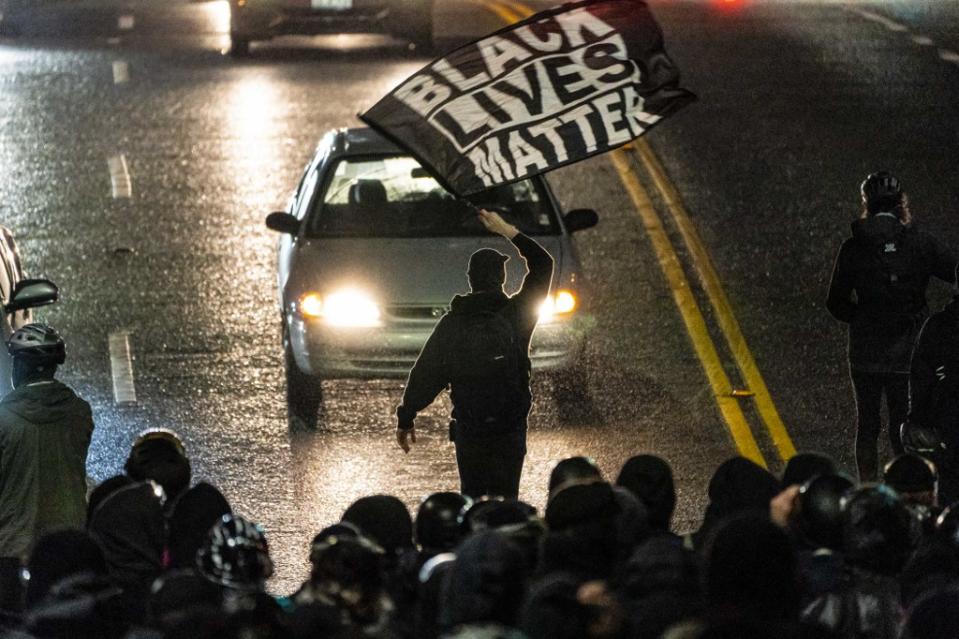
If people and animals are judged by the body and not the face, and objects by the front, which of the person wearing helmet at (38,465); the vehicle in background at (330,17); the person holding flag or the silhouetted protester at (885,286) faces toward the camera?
the vehicle in background

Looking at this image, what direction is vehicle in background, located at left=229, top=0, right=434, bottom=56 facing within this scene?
toward the camera

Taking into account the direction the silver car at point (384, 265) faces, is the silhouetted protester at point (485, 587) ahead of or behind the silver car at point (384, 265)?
ahead

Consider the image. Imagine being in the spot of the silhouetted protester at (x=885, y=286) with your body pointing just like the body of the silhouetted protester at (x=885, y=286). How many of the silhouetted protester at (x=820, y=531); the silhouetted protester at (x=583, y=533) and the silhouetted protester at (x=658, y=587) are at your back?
3

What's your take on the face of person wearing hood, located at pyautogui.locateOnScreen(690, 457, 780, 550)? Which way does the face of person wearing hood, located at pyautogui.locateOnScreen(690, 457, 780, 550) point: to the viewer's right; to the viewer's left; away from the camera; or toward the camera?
away from the camera

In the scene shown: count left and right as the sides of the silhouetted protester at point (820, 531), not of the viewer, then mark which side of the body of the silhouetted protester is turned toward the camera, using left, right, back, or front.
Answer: back

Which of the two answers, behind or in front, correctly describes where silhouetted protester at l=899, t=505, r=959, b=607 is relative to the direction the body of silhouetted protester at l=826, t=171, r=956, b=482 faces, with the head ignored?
behind

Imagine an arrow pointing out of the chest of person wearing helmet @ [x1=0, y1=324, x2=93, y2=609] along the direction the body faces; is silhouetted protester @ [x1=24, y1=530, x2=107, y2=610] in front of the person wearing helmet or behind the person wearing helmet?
behind

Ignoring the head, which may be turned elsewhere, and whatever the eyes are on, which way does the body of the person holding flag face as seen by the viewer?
away from the camera

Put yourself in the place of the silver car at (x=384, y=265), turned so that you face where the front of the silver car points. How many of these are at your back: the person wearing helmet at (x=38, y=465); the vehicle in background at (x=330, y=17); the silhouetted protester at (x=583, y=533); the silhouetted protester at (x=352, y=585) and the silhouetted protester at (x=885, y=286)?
1

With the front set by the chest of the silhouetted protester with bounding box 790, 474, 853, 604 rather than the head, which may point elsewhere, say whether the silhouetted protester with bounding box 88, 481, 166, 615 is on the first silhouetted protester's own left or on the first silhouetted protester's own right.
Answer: on the first silhouetted protester's own left

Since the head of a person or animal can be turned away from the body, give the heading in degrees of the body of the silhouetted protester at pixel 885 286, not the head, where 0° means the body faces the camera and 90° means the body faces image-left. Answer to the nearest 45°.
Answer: approximately 180°

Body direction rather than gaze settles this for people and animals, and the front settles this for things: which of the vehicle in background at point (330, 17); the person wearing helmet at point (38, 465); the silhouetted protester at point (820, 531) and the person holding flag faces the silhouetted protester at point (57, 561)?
the vehicle in background

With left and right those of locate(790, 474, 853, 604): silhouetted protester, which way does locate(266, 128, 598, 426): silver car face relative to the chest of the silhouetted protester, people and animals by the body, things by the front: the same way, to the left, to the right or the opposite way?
the opposite way

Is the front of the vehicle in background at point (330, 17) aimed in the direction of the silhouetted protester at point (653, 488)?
yes

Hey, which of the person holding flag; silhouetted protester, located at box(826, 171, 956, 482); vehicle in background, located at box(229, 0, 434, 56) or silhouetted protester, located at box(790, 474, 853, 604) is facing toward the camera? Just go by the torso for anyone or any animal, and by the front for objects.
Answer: the vehicle in background

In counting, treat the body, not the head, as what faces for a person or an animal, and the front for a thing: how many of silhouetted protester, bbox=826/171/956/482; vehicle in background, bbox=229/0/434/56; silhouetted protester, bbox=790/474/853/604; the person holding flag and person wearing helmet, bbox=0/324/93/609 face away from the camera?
4

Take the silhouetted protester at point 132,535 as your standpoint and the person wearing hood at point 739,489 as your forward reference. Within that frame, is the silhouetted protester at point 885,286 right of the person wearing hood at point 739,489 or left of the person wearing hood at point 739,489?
left
